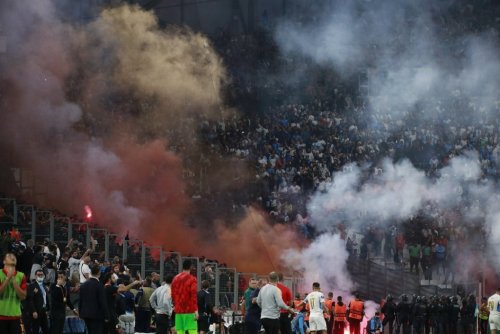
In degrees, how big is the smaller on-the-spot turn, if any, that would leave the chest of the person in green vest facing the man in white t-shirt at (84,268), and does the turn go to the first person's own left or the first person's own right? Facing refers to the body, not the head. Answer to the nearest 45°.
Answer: approximately 180°

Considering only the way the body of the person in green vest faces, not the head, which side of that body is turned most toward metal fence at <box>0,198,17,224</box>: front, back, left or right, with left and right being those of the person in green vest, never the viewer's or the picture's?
back

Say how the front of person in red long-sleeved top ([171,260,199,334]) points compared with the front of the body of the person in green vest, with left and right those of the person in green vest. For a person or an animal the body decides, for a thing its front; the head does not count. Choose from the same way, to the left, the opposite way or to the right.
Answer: the opposite way

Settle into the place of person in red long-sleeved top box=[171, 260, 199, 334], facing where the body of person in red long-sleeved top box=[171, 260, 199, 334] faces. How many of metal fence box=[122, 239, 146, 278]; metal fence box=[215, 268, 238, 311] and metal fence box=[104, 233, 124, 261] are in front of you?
3

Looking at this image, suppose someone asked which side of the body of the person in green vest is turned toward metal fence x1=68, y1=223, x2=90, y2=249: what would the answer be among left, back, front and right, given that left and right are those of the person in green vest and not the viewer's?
back

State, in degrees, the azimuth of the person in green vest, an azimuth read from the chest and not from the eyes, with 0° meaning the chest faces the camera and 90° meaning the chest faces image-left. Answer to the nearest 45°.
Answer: approximately 0°

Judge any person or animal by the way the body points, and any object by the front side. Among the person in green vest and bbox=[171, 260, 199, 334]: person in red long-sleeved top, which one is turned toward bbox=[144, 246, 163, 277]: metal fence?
the person in red long-sleeved top

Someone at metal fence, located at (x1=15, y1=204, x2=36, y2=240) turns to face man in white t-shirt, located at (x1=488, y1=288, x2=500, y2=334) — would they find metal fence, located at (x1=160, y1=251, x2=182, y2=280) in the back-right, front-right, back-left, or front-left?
front-left

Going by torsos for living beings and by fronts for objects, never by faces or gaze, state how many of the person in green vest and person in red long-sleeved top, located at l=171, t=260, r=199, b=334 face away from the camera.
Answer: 1

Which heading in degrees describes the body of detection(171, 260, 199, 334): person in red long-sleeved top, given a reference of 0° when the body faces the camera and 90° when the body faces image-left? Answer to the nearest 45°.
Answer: approximately 180°

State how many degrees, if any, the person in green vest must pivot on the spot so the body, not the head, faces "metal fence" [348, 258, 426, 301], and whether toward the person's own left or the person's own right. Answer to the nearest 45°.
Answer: approximately 135° to the person's own left

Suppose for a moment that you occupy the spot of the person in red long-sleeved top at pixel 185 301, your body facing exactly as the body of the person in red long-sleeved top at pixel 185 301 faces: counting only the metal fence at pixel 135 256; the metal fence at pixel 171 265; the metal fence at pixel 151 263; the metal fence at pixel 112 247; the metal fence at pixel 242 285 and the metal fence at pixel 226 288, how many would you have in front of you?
6

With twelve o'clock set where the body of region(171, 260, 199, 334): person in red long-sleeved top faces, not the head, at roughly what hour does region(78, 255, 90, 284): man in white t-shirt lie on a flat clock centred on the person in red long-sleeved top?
The man in white t-shirt is roughly at 11 o'clock from the person in red long-sleeved top.

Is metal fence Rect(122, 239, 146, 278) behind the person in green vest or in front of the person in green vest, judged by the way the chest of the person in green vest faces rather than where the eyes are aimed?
behind

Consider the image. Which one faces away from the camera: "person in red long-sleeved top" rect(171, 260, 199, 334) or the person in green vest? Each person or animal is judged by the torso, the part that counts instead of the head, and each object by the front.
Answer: the person in red long-sleeved top

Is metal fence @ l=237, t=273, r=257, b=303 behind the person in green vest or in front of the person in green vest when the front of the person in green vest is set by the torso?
behind
